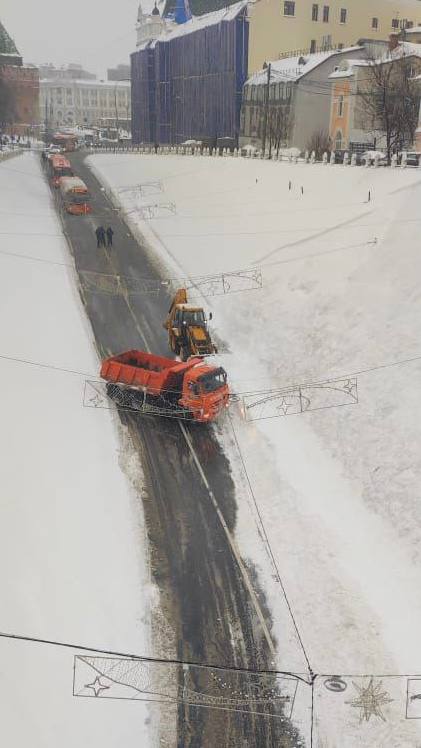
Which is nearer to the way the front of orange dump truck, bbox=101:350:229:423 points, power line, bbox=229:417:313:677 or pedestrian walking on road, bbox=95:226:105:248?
the power line

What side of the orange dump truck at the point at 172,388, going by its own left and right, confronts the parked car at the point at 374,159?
left

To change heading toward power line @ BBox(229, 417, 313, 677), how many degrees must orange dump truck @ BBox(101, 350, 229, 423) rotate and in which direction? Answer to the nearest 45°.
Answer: approximately 45° to its right

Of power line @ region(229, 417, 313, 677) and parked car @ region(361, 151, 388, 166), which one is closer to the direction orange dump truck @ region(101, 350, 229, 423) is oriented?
the power line

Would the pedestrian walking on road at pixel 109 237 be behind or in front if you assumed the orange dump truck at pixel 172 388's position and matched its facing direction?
behind

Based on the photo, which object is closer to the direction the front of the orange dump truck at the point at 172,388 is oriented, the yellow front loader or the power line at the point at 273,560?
the power line

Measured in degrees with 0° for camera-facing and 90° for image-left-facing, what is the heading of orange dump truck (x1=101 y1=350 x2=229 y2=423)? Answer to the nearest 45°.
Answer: approximately 315°

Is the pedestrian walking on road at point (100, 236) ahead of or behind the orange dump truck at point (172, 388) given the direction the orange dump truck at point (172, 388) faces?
behind

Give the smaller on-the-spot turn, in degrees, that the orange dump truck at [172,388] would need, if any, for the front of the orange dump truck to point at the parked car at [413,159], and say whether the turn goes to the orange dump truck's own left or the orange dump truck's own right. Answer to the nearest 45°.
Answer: approximately 90° to the orange dump truck's own left

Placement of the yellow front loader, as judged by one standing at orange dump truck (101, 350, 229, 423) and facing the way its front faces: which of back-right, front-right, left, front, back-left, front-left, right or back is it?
back-left

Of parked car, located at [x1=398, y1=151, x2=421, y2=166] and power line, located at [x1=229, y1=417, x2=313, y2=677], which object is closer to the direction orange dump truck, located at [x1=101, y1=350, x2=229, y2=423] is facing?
the power line

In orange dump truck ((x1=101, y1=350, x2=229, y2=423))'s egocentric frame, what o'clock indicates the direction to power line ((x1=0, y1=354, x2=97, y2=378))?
The power line is roughly at 6 o'clock from the orange dump truck.
